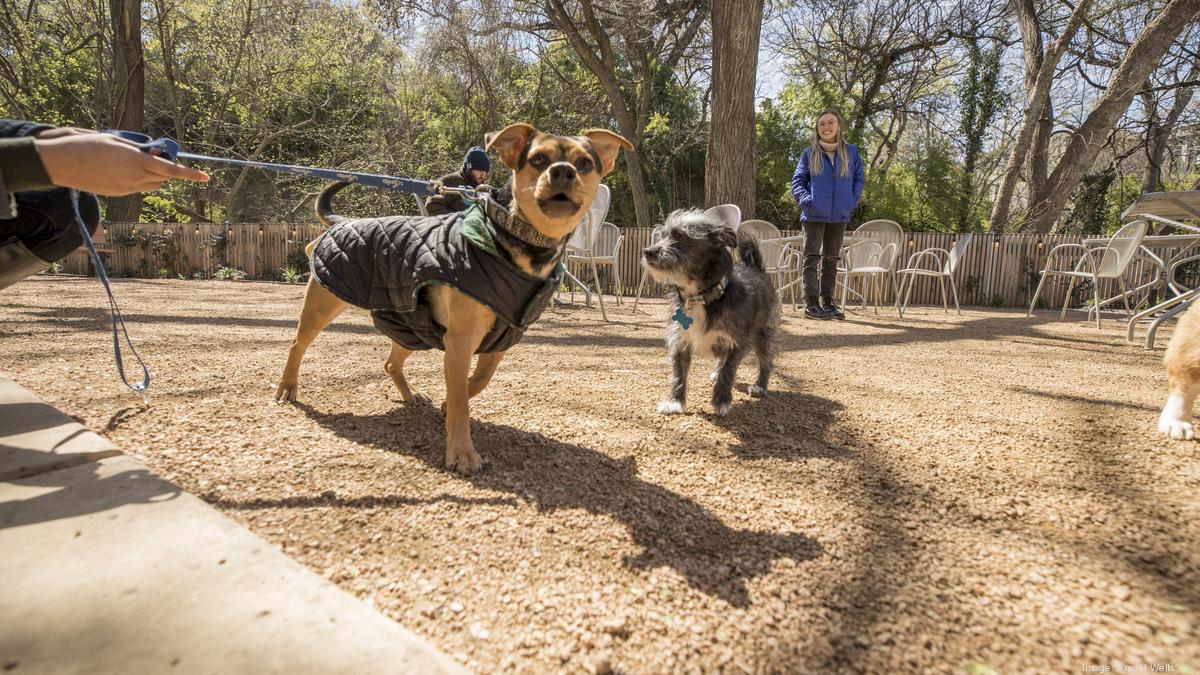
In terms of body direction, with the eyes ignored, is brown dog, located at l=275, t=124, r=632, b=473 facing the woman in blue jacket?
no

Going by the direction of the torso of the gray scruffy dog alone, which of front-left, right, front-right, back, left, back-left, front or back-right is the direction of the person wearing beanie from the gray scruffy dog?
right

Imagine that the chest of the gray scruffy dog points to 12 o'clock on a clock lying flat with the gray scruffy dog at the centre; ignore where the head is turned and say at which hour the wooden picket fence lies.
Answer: The wooden picket fence is roughly at 4 o'clock from the gray scruffy dog.

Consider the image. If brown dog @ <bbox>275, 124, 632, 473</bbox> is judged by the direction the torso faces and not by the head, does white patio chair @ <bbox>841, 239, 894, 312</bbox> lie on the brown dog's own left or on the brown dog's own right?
on the brown dog's own left

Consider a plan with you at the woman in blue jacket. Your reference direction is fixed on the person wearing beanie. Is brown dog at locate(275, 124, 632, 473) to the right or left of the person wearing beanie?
left

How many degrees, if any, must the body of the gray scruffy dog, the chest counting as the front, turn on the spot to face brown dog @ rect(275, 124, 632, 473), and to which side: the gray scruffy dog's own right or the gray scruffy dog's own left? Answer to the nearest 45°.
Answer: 0° — it already faces it

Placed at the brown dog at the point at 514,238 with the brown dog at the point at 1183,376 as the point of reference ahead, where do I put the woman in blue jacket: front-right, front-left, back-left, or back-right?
front-left

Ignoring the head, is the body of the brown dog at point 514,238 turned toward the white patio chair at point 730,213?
no

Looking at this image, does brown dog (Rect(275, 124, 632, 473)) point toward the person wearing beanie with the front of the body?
no

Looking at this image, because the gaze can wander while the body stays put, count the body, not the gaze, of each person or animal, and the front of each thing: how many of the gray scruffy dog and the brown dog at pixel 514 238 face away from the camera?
0

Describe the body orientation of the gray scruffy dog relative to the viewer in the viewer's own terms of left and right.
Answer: facing the viewer and to the left of the viewer

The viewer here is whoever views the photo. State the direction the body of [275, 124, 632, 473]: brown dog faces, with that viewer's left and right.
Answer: facing the viewer and to the right of the viewer

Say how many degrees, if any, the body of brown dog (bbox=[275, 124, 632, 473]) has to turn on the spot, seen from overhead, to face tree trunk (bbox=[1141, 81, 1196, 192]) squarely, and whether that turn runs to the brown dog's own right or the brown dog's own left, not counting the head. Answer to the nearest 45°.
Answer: approximately 90° to the brown dog's own left

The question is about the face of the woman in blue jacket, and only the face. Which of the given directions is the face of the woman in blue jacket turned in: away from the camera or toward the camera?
toward the camera
